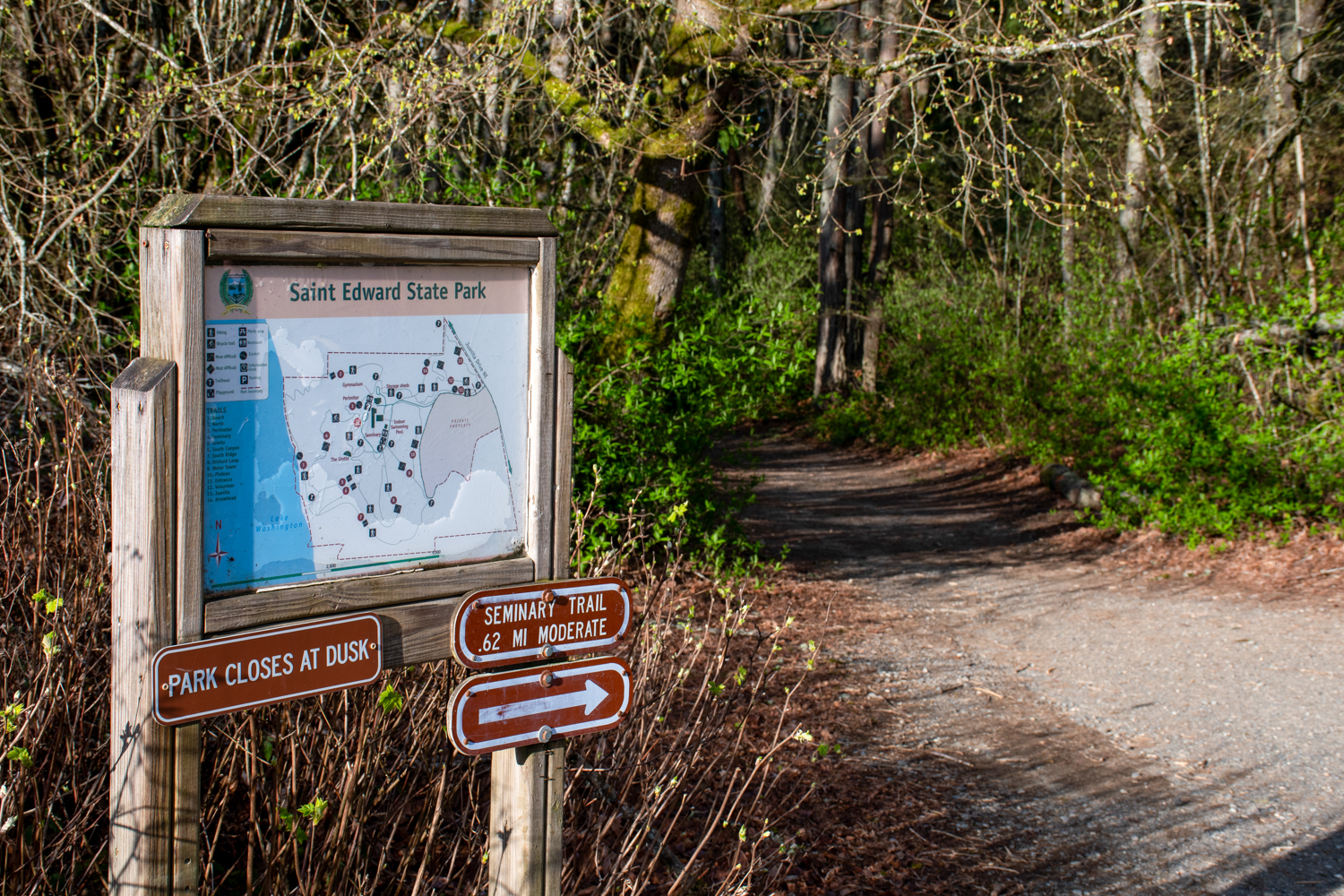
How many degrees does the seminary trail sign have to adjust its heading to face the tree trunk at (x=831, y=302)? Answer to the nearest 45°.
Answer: approximately 135° to its left

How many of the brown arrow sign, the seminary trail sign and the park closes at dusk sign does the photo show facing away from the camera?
0

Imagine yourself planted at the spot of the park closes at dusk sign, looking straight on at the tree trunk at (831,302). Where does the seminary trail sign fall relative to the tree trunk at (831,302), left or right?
right

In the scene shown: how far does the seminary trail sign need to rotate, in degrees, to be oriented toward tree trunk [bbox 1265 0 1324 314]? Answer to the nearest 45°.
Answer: approximately 90° to its left

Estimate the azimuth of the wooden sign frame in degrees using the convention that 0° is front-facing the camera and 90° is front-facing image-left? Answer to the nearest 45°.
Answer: approximately 315°

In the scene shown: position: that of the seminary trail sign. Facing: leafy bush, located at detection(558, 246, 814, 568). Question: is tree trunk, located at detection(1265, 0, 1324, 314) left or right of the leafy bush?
right

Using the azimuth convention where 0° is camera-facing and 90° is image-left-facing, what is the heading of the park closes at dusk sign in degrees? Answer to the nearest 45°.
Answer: approximately 315°

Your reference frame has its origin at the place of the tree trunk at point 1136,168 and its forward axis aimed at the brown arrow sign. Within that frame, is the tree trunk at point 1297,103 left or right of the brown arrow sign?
left

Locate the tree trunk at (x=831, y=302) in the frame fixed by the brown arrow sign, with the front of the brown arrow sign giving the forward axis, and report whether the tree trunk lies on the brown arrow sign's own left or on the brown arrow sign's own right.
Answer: on the brown arrow sign's own left

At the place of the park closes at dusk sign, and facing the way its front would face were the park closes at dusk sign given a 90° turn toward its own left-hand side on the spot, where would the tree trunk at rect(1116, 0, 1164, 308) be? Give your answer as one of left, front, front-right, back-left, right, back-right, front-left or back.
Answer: front

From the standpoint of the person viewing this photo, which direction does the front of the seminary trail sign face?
facing the viewer and to the right of the viewer

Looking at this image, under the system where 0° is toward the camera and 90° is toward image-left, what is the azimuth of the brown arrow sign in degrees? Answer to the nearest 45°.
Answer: approximately 315°

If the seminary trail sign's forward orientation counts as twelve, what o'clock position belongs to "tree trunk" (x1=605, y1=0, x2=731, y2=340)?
The tree trunk is roughly at 8 o'clock from the seminary trail sign.

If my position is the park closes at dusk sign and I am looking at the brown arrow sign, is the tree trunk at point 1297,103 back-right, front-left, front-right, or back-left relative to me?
front-left
